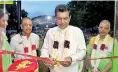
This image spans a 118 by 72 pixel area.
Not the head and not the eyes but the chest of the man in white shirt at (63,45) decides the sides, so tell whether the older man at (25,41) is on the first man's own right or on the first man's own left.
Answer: on the first man's own right

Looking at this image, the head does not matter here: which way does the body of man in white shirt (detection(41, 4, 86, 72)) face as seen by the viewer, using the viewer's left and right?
facing the viewer

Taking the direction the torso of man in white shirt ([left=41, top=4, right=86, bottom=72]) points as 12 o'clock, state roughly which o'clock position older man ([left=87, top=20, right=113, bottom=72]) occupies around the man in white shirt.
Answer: The older man is roughly at 9 o'clock from the man in white shirt.
